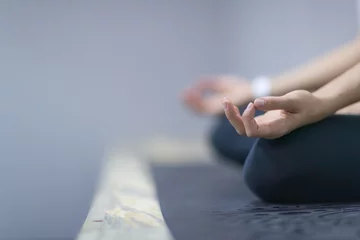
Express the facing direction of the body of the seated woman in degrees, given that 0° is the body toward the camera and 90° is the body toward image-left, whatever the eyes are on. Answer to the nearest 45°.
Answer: approximately 90°
